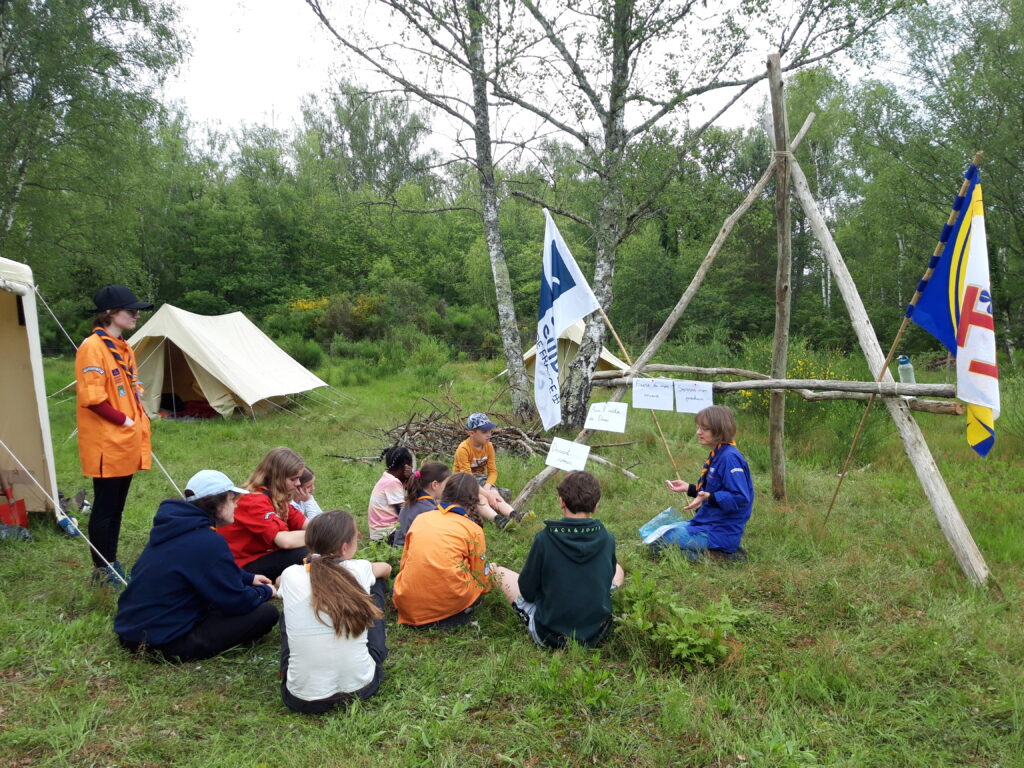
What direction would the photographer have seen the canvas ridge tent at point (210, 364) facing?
facing the viewer and to the left of the viewer

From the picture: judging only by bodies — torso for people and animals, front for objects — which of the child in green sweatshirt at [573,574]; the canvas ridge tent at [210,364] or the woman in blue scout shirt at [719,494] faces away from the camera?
the child in green sweatshirt

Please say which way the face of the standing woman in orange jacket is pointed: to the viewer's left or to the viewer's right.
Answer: to the viewer's right

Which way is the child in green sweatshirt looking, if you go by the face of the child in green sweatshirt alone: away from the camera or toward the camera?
away from the camera

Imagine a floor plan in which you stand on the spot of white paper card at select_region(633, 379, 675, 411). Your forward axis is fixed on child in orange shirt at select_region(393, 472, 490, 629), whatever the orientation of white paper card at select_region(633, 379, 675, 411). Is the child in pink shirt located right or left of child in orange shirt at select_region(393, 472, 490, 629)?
right

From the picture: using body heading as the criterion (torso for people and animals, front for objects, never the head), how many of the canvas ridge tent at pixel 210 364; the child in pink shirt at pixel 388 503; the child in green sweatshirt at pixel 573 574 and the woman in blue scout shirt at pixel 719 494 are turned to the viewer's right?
1

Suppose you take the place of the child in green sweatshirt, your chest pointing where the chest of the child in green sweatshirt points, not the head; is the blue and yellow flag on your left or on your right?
on your right
